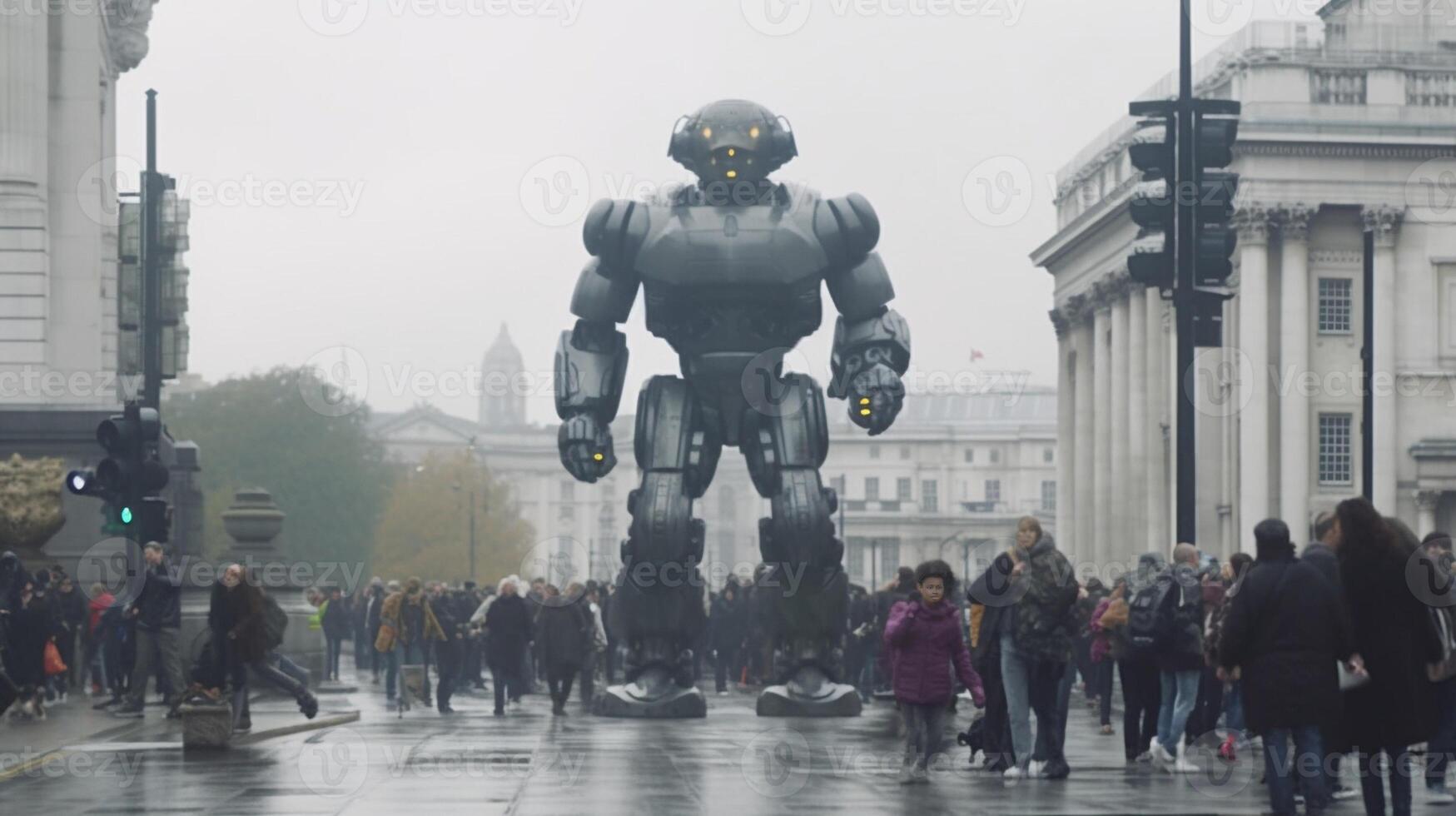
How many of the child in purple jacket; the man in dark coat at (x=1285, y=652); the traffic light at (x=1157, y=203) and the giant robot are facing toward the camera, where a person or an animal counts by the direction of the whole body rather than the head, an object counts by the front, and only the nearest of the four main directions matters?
2

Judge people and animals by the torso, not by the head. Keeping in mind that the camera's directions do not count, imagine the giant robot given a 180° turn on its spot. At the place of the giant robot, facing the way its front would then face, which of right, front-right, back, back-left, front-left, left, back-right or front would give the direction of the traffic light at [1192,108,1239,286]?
back-right

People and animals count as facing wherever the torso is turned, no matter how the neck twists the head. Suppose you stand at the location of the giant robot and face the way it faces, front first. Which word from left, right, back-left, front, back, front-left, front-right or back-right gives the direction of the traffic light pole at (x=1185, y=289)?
front-left

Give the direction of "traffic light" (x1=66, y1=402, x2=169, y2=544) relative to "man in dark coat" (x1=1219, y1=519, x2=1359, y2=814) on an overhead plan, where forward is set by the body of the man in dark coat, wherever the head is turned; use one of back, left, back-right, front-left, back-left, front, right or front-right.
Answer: front-left

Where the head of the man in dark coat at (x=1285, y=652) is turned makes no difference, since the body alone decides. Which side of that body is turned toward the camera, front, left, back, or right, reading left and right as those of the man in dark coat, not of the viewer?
back
